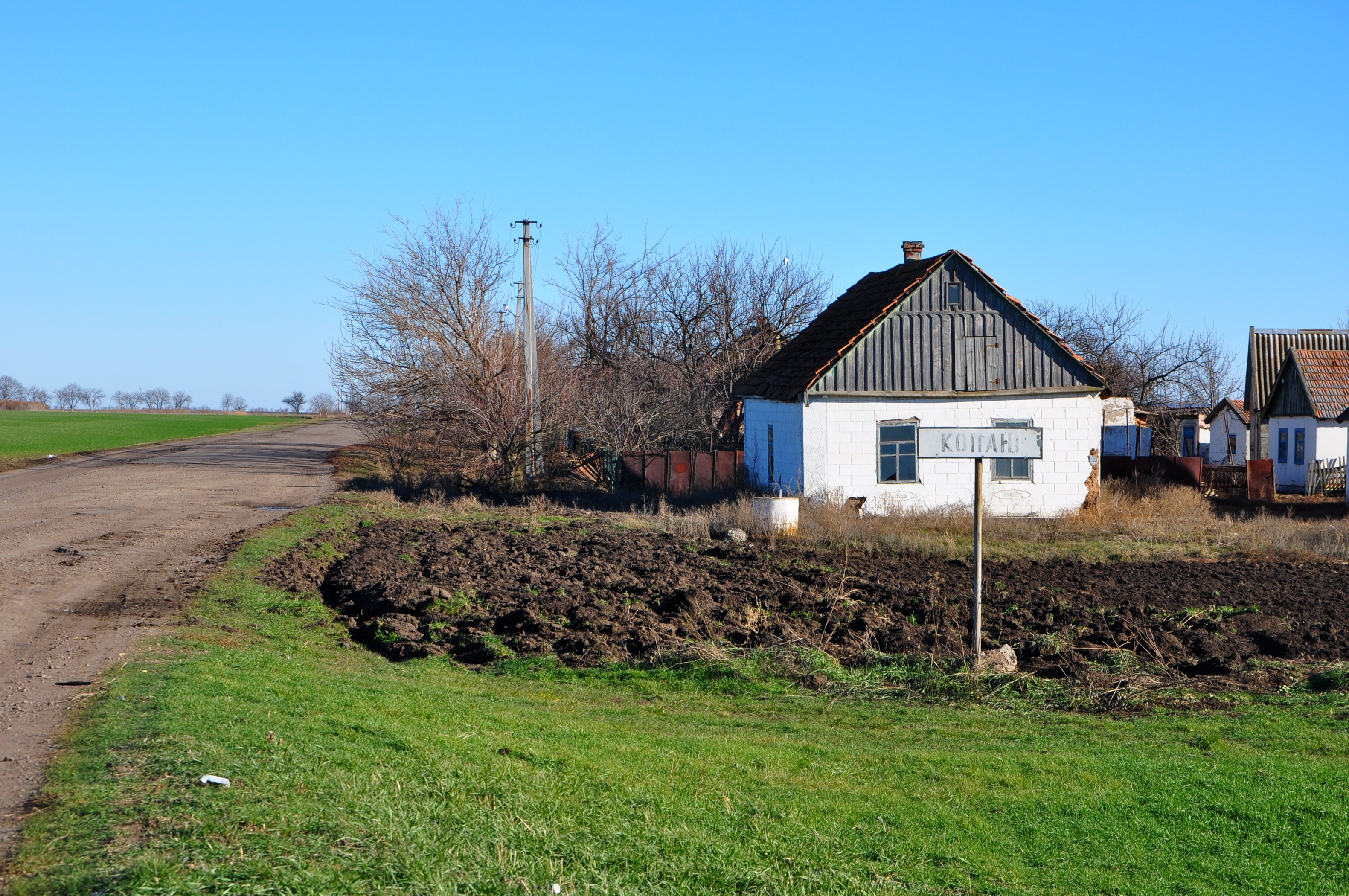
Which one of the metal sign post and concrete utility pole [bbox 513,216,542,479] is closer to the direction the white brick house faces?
the metal sign post

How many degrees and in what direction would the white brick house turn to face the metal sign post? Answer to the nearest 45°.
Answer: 0° — it already faces it

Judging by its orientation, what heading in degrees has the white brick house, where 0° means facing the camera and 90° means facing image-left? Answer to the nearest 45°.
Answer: approximately 0°

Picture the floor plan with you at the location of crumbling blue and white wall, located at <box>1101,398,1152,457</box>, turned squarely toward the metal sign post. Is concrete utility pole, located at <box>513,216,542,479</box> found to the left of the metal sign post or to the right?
right

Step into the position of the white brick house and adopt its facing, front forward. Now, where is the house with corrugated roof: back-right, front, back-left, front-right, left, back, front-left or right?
back-left

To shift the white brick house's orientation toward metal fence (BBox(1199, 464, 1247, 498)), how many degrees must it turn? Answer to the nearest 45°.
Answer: approximately 135° to its left

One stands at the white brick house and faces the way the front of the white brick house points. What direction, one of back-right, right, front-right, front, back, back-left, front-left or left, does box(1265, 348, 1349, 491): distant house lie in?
back-left

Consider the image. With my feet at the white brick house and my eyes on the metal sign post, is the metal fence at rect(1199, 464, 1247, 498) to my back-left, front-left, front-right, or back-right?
back-left

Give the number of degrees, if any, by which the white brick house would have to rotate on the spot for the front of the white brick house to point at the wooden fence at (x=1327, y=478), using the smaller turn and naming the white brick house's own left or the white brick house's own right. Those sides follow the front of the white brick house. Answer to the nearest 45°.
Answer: approximately 135° to the white brick house's own left
